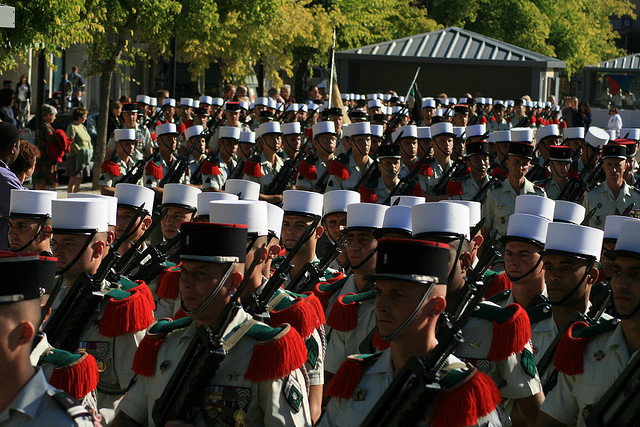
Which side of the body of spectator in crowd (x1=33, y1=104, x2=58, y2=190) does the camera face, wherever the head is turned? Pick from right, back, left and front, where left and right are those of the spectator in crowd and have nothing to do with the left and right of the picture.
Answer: right

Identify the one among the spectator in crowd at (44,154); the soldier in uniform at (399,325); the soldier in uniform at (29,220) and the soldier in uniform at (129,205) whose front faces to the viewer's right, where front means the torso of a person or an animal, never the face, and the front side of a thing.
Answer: the spectator in crowd

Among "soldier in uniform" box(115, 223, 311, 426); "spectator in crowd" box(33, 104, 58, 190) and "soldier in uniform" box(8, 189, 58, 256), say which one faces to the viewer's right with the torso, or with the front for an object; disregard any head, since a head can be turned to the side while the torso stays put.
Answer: the spectator in crowd

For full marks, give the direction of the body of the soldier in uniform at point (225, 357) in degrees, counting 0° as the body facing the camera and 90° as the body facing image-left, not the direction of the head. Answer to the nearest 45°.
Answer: approximately 45°

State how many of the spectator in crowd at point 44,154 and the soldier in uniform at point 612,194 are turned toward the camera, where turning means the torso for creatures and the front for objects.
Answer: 1

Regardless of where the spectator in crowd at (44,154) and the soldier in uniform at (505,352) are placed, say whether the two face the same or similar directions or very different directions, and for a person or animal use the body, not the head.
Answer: very different directions

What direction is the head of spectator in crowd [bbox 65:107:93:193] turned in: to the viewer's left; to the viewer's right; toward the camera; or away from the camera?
to the viewer's right

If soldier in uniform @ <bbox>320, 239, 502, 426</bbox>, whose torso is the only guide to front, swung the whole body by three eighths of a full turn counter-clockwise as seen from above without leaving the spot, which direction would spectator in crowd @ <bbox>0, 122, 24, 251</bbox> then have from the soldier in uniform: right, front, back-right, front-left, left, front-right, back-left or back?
back-left

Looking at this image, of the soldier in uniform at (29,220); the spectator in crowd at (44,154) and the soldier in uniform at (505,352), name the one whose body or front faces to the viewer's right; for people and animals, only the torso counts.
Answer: the spectator in crowd

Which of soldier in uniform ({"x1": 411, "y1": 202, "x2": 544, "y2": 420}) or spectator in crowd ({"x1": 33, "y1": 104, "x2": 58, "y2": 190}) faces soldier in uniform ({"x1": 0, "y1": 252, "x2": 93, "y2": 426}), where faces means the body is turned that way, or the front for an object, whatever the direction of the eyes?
soldier in uniform ({"x1": 411, "y1": 202, "x2": 544, "y2": 420})

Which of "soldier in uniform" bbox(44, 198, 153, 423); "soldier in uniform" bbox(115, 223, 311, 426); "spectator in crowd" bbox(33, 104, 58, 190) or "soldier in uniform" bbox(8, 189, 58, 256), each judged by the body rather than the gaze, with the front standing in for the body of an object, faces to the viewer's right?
the spectator in crowd

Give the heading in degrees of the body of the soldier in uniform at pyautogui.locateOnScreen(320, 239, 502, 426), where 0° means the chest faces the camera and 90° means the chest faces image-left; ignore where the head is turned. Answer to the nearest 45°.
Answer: approximately 45°

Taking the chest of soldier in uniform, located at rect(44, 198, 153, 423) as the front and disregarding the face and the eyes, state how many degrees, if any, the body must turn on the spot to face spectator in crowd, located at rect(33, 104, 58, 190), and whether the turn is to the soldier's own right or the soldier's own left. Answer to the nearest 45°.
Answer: approximately 135° to the soldier's own right
